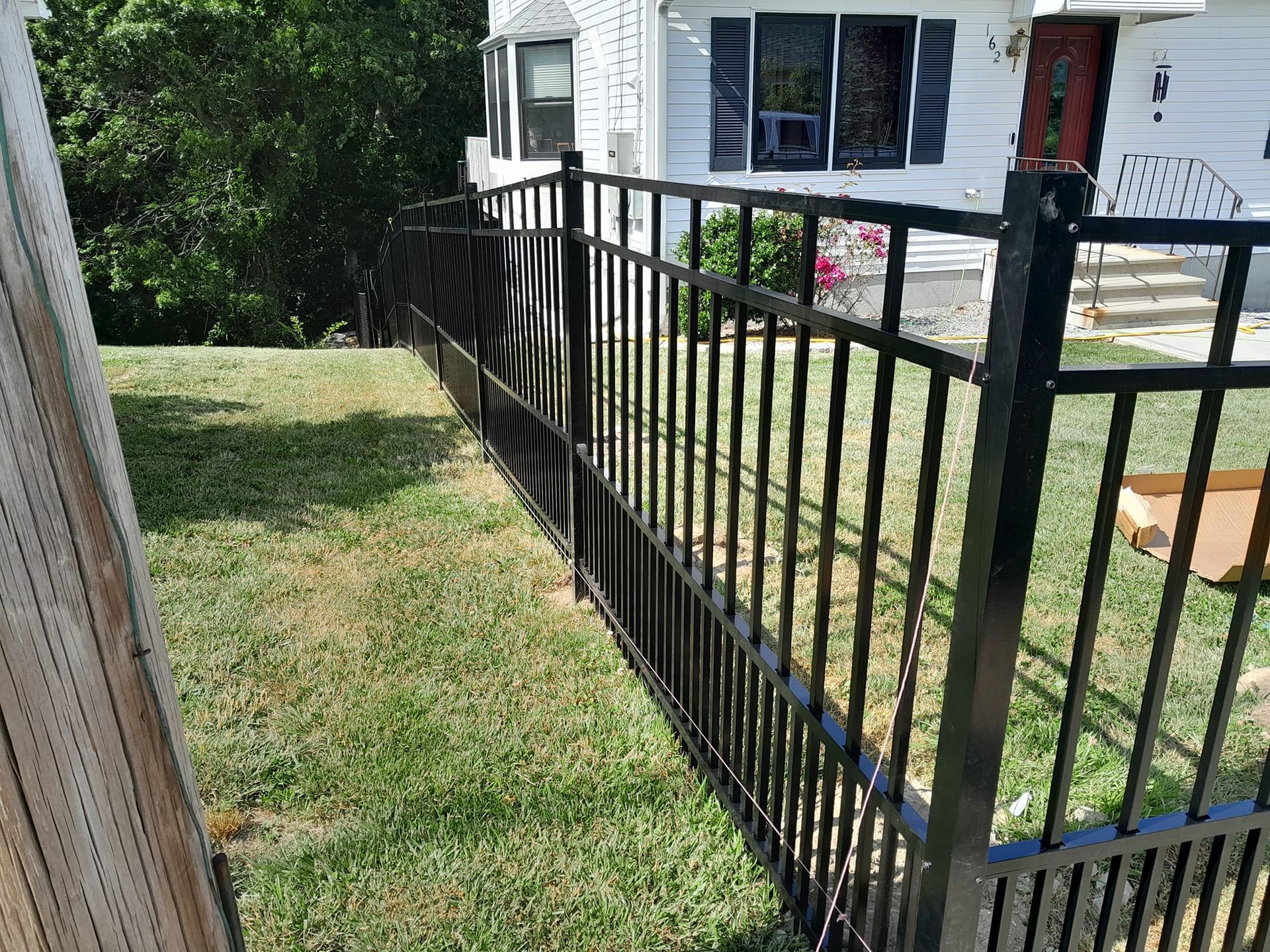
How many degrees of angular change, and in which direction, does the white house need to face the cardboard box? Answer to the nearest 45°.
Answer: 0° — it already faces it

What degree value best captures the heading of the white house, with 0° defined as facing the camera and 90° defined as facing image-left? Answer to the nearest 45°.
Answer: approximately 0°

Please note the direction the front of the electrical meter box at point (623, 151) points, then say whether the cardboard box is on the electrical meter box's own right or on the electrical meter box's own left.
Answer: on the electrical meter box's own left

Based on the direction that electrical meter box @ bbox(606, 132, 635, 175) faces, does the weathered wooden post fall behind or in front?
in front

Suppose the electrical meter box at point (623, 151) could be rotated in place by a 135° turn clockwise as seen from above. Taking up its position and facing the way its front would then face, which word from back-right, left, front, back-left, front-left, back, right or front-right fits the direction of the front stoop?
right

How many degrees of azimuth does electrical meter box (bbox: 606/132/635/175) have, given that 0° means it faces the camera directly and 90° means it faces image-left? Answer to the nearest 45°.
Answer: approximately 45°

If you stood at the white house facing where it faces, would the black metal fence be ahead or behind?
ahead

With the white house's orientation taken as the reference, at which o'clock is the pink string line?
The pink string line is roughly at 12 o'clock from the white house.
